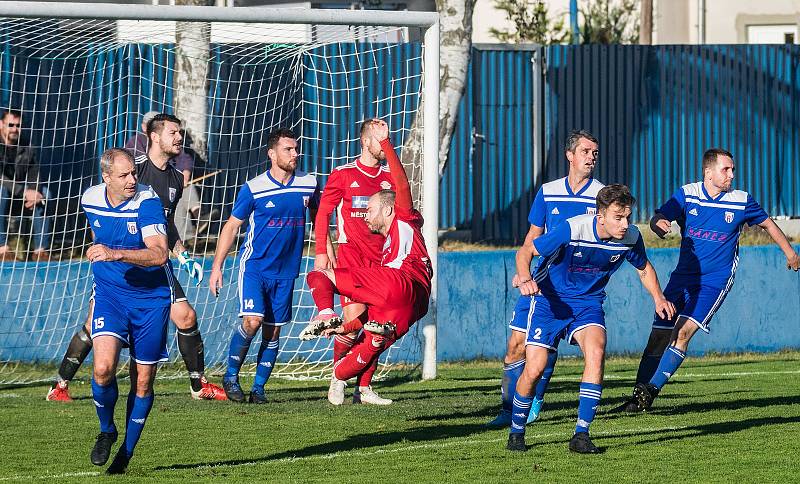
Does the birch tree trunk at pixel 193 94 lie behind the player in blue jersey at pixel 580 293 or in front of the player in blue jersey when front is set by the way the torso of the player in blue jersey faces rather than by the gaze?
behind

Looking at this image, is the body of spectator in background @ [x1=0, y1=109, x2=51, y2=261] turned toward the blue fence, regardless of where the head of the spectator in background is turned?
no

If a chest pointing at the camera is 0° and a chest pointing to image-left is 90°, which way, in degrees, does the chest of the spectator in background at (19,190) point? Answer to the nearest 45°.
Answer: approximately 0°

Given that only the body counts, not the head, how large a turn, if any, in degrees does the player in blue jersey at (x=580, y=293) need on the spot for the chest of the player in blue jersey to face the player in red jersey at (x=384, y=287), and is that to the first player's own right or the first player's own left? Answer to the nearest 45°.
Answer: approximately 135° to the first player's own right

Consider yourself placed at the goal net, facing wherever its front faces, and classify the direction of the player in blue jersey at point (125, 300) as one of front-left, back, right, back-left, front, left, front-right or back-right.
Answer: front

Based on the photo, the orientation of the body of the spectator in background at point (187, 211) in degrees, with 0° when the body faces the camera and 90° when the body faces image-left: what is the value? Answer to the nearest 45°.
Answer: approximately 315°

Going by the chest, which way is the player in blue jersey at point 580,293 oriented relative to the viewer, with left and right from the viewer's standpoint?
facing the viewer and to the right of the viewer

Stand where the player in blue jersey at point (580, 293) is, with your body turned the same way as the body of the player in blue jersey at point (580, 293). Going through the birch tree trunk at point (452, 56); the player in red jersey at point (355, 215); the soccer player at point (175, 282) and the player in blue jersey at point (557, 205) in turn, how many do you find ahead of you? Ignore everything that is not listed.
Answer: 0

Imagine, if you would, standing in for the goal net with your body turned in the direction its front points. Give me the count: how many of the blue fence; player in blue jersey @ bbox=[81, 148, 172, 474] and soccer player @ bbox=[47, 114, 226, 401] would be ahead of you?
2

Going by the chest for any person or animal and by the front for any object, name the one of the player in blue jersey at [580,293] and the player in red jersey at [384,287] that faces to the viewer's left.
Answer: the player in red jersey
